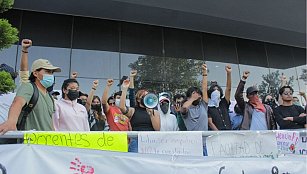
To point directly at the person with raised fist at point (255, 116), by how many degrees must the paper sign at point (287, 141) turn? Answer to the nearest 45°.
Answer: approximately 180°

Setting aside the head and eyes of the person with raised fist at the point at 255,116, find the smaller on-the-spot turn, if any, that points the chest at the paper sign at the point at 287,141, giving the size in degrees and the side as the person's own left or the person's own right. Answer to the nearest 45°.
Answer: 0° — they already face it

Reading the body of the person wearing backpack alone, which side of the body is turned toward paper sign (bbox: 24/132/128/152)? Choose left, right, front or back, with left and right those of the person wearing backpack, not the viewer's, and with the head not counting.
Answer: front

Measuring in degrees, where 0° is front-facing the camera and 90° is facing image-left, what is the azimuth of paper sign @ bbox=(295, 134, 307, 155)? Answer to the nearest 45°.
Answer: approximately 0°

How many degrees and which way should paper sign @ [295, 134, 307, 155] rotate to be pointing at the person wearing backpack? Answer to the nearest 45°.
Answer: approximately 45° to its right

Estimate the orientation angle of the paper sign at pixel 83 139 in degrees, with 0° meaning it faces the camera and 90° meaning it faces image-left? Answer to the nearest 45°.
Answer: approximately 0°

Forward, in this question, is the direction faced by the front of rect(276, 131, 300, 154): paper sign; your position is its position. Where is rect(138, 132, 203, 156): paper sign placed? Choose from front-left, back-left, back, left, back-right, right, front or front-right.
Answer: front-right
